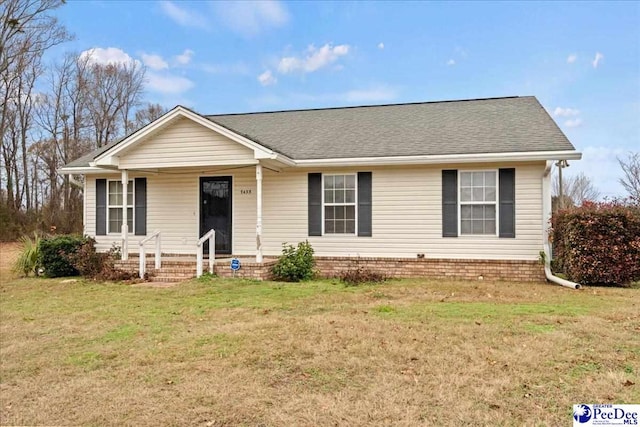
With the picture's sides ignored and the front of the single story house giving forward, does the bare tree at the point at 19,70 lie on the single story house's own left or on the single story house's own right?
on the single story house's own right

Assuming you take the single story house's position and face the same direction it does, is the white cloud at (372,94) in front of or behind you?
behind

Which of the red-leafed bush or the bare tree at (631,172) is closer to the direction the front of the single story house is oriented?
the red-leafed bush

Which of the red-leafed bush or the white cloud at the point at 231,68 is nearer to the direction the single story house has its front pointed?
the red-leafed bush

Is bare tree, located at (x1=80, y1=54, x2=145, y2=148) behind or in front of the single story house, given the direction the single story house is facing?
behind

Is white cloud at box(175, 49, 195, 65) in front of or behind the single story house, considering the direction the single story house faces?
behind

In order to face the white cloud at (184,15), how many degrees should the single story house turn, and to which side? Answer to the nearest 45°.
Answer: approximately 135° to its right

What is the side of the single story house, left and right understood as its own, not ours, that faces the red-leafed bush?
left

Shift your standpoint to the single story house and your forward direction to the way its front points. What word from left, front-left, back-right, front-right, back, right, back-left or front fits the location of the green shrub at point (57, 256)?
right

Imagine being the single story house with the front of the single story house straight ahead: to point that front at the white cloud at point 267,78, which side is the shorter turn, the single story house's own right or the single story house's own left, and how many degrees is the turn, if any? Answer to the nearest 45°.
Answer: approximately 180°

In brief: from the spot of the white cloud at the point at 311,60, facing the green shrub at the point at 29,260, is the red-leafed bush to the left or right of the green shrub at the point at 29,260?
left

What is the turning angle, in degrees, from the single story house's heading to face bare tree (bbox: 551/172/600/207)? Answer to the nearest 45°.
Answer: approximately 135° to its left

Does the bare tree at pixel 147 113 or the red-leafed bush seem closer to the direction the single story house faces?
the red-leafed bush
